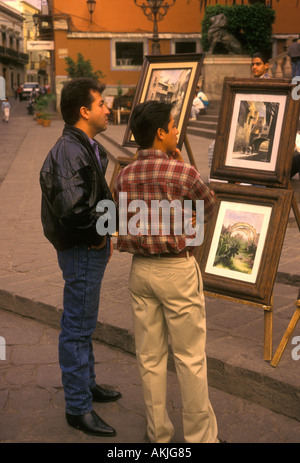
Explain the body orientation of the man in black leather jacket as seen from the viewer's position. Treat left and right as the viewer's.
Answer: facing to the right of the viewer

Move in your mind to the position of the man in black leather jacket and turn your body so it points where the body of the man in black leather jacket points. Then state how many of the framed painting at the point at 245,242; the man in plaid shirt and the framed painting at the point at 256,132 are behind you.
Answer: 0

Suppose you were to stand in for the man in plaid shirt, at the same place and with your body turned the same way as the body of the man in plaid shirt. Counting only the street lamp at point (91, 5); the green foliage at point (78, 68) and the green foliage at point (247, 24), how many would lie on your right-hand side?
0

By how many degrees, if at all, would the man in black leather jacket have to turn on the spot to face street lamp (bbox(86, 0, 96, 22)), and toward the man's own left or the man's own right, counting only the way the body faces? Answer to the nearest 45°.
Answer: approximately 90° to the man's own left

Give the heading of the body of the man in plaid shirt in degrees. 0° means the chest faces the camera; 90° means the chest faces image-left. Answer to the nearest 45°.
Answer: approximately 225°

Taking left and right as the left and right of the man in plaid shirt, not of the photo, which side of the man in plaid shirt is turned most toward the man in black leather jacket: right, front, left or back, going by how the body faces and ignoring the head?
left

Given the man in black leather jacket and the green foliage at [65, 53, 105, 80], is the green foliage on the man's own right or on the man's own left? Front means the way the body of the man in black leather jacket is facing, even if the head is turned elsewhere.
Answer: on the man's own left

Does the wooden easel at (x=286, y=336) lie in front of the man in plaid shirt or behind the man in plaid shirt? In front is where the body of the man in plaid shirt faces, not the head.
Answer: in front

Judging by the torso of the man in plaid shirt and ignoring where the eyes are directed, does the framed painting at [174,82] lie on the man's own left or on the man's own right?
on the man's own left

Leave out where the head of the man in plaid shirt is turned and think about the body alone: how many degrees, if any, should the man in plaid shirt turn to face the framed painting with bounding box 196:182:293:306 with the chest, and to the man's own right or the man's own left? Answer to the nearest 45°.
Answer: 0° — they already face it

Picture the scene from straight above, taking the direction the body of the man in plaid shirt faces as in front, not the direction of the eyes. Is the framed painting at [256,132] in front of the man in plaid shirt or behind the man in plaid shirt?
in front

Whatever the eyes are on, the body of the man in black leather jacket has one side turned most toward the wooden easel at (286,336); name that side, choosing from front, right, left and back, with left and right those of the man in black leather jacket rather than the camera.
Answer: front

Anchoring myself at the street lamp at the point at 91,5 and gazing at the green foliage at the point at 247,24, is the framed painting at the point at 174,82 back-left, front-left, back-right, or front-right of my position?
front-right

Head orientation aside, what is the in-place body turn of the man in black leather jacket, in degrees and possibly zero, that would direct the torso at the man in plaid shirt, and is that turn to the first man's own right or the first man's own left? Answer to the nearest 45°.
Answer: approximately 45° to the first man's own right

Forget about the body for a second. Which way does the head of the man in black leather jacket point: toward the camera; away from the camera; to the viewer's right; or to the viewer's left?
to the viewer's right

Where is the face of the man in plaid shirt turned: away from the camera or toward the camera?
away from the camera

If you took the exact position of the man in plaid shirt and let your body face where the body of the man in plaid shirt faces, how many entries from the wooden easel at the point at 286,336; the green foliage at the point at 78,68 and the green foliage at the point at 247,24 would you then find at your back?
0

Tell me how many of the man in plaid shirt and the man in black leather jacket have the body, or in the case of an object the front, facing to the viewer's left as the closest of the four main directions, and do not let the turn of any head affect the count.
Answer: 0
